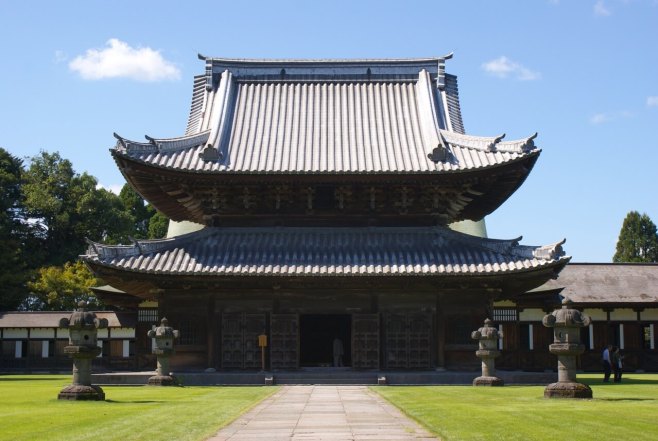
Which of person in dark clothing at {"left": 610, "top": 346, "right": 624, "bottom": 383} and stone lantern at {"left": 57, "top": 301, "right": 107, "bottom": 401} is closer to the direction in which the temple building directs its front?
the stone lantern

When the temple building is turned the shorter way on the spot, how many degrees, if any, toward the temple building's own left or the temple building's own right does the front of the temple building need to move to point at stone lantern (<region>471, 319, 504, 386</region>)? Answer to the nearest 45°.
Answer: approximately 45° to the temple building's own left

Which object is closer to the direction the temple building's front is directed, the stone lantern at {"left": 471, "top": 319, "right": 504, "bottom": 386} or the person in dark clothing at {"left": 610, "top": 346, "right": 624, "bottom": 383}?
the stone lantern

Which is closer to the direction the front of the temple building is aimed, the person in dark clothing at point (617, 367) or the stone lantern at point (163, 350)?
the stone lantern

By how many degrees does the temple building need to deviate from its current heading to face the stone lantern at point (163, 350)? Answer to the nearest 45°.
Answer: approximately 45° to its right

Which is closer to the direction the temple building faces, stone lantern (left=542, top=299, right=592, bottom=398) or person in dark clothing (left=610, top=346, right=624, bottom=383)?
the stone lantern

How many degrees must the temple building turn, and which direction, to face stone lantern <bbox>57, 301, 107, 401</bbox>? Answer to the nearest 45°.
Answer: approximately 45° to its right

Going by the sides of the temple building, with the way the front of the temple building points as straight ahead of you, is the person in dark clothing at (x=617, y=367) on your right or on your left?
on your left

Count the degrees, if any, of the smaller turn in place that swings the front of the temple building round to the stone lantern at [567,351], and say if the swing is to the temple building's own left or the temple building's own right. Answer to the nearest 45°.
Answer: approximately 45° to the temple building's own left

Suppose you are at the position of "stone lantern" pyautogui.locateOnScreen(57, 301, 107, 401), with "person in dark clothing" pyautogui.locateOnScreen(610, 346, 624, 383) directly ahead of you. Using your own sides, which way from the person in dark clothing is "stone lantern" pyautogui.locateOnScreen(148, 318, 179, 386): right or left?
left

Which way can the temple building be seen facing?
toward the camera
